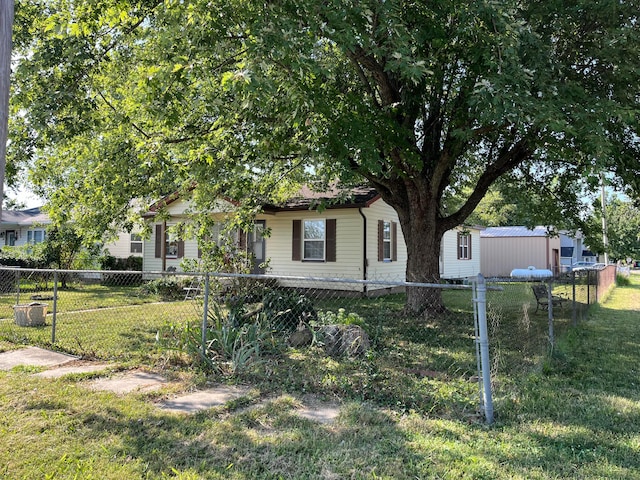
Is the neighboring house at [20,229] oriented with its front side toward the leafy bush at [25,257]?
yes

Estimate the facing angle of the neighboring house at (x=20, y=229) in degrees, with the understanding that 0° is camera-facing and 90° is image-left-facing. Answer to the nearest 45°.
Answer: approximately 0°

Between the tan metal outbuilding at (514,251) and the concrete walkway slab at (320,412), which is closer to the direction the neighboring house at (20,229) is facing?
the concrete walkway slab

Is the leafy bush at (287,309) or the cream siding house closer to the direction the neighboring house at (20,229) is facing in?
the leafy bush

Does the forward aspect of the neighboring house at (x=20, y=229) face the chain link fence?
yes

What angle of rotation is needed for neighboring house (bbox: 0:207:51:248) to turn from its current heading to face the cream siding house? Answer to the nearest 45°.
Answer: approximately 45° to its left

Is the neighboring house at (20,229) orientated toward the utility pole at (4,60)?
yes

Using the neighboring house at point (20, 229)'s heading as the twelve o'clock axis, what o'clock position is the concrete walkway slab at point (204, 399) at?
The concrete walkway slab is roughly at 12 o'clock from the neighboring house.

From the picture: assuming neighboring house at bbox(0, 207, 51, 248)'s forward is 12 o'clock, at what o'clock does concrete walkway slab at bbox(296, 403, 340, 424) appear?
The concrete walkway slab is roughly at 12 o'clock from the neighboring house.

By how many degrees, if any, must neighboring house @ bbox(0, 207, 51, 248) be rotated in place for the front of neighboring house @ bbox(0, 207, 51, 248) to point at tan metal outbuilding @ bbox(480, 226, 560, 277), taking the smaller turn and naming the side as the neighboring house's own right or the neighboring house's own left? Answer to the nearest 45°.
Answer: approximately 45° to the neighboring house's own left
